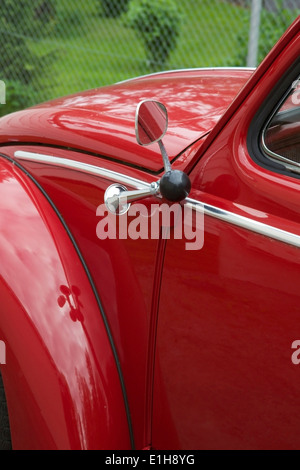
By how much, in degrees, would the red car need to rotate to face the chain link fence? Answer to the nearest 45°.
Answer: approximately 45° to its right

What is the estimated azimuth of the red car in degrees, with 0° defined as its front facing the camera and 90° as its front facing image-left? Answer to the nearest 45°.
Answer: approximately 135°
